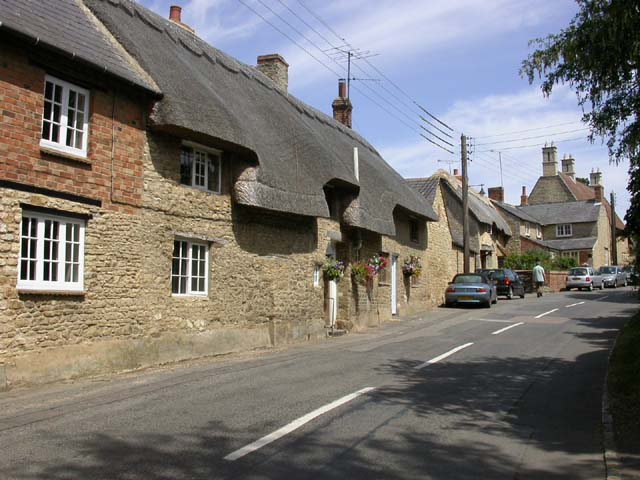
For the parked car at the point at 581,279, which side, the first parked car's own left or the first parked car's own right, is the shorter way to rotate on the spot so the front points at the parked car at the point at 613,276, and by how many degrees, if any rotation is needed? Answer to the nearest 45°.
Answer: approximately 45° to the first parked car's own left

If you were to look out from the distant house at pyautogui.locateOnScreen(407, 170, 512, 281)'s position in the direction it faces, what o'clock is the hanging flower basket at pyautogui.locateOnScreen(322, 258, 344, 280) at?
The hanging flower basket is roughly at 2 o'clock from the distant house.

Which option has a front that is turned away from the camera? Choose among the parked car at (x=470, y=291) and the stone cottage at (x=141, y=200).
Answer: the parked car

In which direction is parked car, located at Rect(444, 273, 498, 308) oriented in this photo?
away from the camera

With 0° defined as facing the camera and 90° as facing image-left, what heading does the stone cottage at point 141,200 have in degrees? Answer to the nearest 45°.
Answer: approximately 315°

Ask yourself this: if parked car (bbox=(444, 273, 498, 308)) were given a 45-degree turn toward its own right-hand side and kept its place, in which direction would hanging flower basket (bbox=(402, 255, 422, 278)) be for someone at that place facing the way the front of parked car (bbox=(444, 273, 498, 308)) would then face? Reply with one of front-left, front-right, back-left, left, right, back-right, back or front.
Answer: back

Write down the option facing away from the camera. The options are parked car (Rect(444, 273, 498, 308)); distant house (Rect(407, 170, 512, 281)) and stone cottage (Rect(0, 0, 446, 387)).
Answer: the parked car

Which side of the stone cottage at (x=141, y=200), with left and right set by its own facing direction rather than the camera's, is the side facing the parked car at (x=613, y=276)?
left

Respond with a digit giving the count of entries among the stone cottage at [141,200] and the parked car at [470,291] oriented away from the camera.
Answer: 1

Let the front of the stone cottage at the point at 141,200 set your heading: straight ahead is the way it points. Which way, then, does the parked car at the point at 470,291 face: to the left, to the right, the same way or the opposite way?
to the left

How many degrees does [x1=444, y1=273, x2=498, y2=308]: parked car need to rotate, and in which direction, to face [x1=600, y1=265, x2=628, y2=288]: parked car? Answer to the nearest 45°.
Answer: approximately 45° to its right

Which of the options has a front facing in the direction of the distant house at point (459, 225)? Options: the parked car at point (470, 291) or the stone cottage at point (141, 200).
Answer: the parked car
